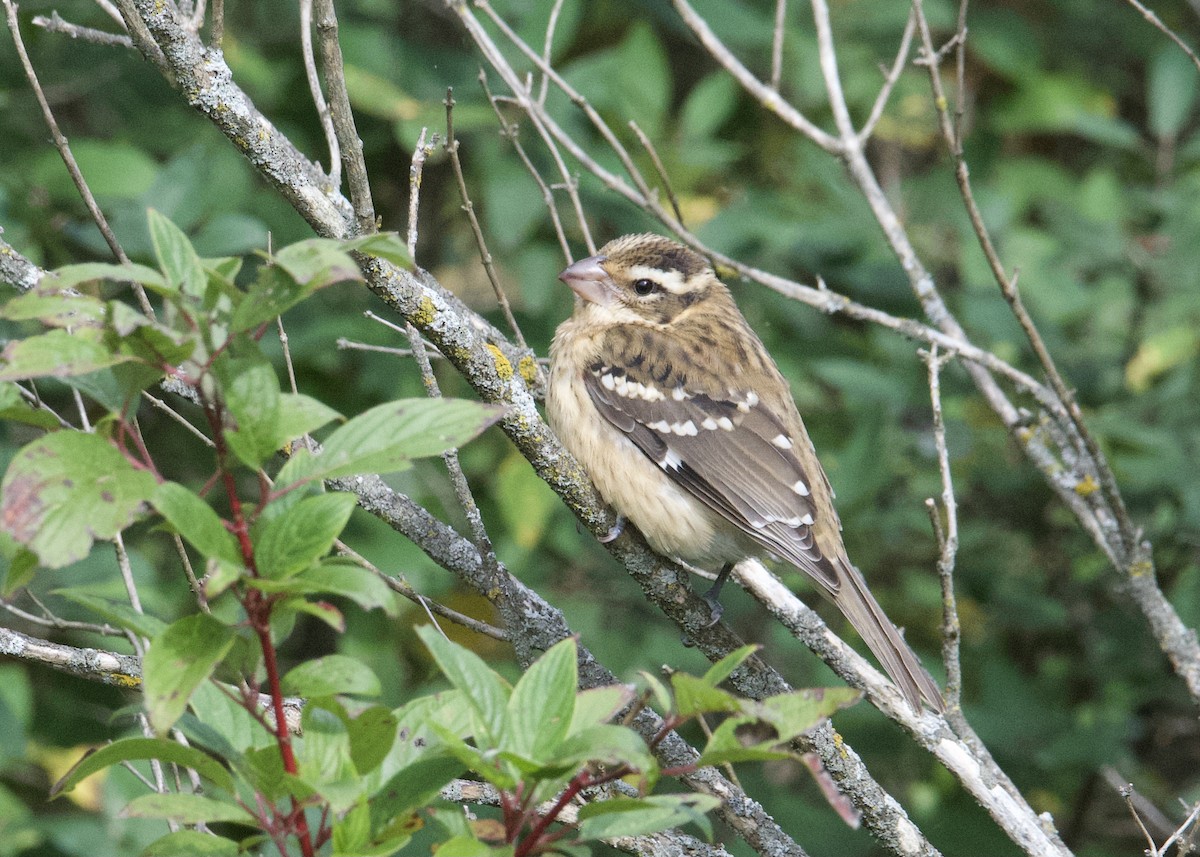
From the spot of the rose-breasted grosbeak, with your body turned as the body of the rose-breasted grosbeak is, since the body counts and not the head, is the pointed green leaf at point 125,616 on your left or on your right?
on your left

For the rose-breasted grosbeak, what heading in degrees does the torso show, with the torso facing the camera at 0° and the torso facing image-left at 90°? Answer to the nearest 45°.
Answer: approximately 90°

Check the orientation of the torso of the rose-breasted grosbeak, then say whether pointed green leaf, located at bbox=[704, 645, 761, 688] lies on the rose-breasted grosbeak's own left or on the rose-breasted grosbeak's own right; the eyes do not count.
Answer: on the rose-breasted grosbeak's own left

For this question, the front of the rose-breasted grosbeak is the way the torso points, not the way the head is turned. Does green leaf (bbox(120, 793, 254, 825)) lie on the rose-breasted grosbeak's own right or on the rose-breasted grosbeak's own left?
on the rose-breasted grosbeak's own left

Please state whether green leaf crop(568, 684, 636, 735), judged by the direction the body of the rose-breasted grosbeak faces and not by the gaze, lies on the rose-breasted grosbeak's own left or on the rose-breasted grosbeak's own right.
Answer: on the rose-breasted grosbeak's own left

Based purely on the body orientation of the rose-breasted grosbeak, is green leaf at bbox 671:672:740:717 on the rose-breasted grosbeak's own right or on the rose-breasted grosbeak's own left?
on the rose-breasted grosbeak's own left
